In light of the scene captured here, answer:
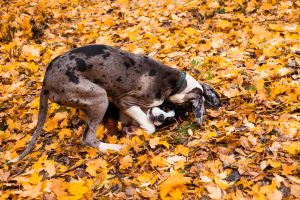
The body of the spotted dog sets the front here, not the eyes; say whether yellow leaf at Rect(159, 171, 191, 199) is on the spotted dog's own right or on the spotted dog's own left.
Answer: on the spotted dog's own right

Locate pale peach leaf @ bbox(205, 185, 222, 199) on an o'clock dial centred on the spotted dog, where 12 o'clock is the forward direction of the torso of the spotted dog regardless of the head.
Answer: The pale peach leaf is roughly at 2 o'clock from the spotted dog.

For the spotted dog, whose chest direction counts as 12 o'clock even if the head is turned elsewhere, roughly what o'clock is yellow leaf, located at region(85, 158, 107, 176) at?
The yellow leaf is roughly at 4 o'clock from the spotted dog.

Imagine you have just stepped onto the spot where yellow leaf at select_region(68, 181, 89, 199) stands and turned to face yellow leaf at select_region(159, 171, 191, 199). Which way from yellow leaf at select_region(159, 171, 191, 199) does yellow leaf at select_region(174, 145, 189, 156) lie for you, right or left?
left

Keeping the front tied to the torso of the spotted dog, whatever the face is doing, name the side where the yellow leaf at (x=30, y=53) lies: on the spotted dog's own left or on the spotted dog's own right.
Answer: on the spotted dog's own left

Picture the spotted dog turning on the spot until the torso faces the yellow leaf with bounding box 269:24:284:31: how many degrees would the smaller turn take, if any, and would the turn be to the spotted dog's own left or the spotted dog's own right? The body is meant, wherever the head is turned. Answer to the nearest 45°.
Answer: approximately 45° to the spotted dog's own left

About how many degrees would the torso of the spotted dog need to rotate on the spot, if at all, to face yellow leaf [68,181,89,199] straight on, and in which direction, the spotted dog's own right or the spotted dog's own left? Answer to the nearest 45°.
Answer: approximately 135° to the spotted dog's own right

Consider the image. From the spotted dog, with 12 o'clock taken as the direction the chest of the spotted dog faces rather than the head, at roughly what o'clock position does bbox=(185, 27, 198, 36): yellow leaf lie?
The yellow leaf is roughly at 10 o'clock from the spotted dog.

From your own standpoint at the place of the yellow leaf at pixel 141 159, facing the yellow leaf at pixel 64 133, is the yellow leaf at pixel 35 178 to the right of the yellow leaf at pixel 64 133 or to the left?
left

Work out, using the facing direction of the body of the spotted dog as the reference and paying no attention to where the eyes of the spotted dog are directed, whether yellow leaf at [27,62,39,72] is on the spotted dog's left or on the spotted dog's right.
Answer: on the spotted dog's left

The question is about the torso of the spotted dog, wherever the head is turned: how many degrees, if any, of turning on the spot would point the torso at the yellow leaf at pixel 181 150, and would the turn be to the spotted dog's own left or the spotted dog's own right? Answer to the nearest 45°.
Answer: approximately 45° to the spotted dog's own right

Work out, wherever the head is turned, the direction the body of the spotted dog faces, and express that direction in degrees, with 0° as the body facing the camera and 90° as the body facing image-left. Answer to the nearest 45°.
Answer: approximately 270°
